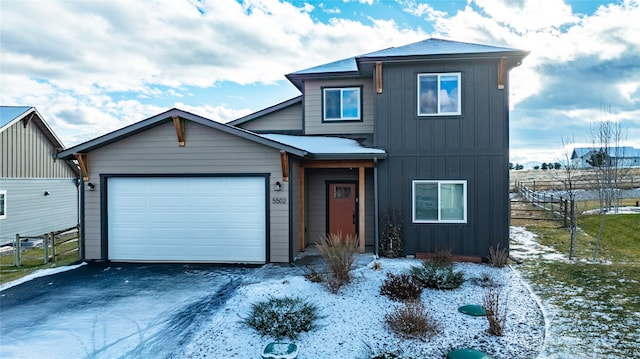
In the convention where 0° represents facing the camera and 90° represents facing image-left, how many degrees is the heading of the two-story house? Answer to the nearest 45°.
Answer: approximately 0°

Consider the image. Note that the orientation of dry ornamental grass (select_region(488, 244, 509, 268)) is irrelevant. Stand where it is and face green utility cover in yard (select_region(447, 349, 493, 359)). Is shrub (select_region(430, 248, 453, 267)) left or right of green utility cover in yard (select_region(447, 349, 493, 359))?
right

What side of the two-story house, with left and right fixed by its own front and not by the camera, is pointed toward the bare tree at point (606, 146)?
left

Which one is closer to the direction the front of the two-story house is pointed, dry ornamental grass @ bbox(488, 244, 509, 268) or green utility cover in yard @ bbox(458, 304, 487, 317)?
the green utility cover in yard

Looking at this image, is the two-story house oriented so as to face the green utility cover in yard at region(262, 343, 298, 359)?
yes

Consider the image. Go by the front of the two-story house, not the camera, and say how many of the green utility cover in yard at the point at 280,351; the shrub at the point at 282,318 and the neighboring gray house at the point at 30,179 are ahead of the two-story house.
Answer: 2

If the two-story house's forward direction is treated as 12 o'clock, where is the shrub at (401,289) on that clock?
The shrub is roughly at 11 o'clock from the two-story house.

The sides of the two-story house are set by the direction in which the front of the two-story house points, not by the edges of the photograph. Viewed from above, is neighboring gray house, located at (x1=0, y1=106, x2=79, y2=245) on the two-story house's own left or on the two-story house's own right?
on the two-story house's own right
